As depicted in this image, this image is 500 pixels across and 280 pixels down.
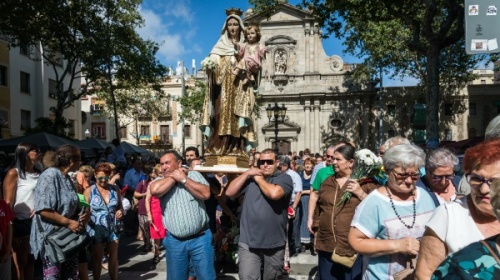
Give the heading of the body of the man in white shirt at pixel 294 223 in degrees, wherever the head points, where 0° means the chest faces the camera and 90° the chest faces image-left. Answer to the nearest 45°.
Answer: approximately 45°

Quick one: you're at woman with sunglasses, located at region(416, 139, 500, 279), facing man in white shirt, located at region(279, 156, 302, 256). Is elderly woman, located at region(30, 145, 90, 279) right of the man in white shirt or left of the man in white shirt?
left

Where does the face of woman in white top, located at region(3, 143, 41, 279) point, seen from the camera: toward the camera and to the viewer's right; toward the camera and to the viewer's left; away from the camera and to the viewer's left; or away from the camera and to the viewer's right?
toward the camera and to the viewer's right

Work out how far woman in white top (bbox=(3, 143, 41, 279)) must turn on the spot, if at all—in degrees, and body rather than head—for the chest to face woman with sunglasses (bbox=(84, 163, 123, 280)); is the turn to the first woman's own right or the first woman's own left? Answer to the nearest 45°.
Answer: approximately 45° to the first woman's own left

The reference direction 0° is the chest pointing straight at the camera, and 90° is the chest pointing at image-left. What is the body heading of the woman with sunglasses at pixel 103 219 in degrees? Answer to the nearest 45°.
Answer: approximately 0°

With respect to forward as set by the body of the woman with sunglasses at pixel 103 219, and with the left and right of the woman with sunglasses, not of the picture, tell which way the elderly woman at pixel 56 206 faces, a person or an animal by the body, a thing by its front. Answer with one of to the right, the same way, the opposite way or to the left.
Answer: to the left

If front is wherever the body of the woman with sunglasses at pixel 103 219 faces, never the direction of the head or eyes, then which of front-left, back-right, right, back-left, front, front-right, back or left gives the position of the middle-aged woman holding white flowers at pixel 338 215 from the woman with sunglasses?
front-left

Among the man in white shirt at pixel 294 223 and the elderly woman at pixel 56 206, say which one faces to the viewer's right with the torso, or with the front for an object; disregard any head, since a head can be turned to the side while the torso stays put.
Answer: the elderly woman

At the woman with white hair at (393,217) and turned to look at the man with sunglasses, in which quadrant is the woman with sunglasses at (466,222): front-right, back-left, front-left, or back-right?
back-left
